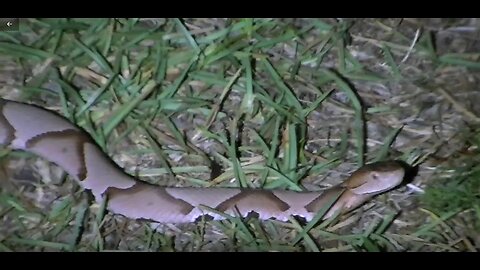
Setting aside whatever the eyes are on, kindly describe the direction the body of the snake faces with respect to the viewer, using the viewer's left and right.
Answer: facing to the right of the viewer

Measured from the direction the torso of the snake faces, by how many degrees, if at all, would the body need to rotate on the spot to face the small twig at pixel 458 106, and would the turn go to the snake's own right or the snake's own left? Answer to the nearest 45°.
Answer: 0° — it already faces it
